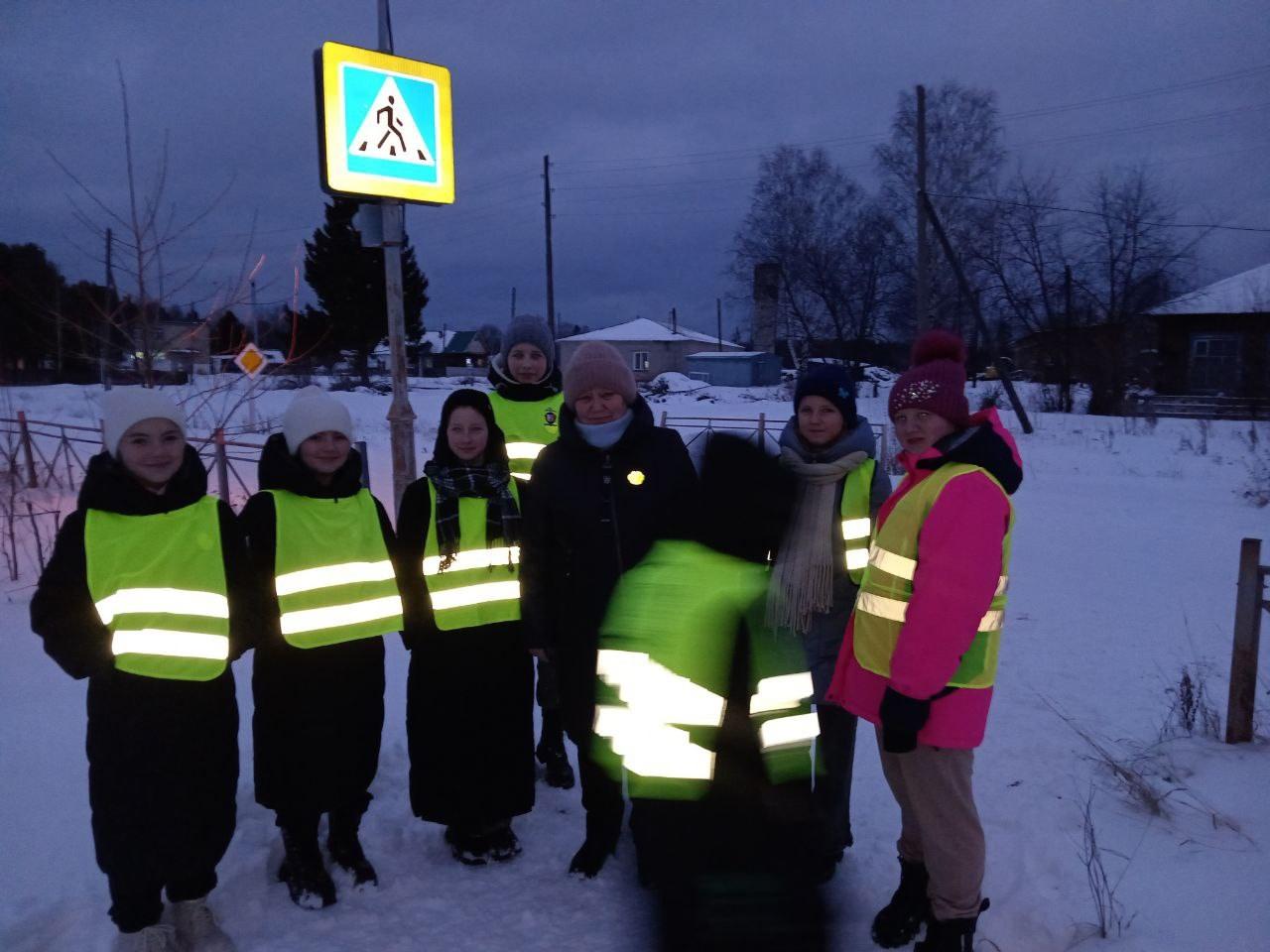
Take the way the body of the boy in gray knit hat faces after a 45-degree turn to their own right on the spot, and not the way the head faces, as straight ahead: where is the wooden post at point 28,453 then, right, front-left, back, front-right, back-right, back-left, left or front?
right

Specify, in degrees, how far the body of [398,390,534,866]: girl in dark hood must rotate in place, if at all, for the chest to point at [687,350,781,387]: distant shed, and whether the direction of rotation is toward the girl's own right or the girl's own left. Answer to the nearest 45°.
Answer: approximately 180°

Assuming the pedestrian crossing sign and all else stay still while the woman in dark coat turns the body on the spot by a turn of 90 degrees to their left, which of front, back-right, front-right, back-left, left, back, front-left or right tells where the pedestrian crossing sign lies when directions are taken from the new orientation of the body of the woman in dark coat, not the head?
back-left

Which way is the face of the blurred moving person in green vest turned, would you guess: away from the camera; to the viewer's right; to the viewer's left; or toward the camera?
away from the camera

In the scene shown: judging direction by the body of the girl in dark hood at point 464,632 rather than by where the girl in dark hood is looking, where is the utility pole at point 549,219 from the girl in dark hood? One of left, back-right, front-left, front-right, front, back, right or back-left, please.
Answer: back

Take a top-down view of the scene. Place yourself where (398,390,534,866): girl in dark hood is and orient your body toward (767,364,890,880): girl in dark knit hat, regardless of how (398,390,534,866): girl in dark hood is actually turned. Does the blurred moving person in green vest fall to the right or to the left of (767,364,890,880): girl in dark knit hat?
right

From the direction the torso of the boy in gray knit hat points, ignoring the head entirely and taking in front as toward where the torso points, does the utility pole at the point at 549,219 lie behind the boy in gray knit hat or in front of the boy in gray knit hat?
behind

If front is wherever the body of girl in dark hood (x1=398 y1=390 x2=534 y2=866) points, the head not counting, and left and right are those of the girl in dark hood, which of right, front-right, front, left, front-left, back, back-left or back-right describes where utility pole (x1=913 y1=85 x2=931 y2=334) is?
back-left

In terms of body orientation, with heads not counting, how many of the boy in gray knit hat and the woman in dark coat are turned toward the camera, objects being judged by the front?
2

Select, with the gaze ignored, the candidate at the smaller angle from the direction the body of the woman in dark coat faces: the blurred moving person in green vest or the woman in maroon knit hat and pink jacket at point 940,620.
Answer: the blurred moving person in green vest

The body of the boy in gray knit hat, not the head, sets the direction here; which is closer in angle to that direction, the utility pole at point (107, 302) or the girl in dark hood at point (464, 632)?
the girl in dark hood
